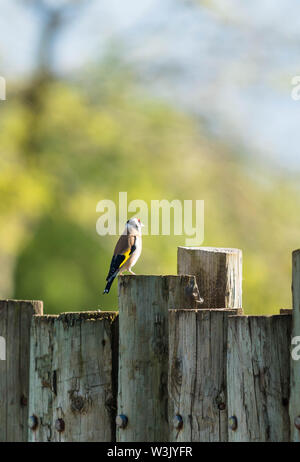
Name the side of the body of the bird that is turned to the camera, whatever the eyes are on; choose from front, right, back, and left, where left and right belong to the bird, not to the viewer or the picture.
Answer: right
